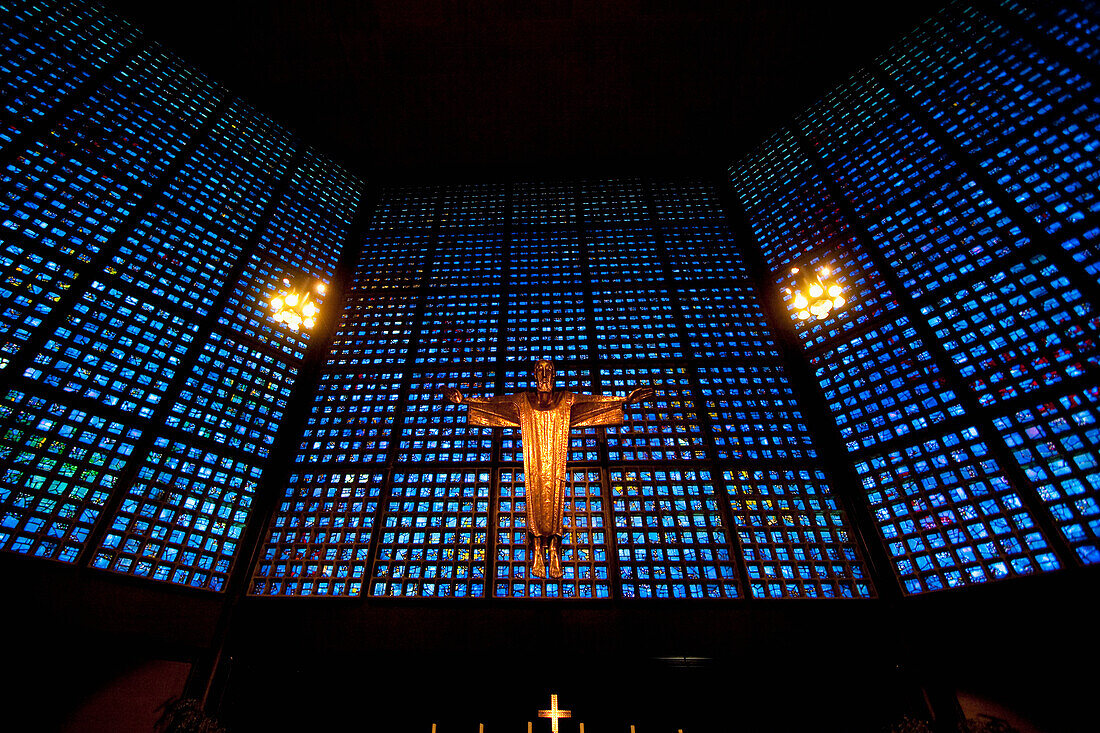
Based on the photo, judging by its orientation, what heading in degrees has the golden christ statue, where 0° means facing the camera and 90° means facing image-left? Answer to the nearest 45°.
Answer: approximately 0°
